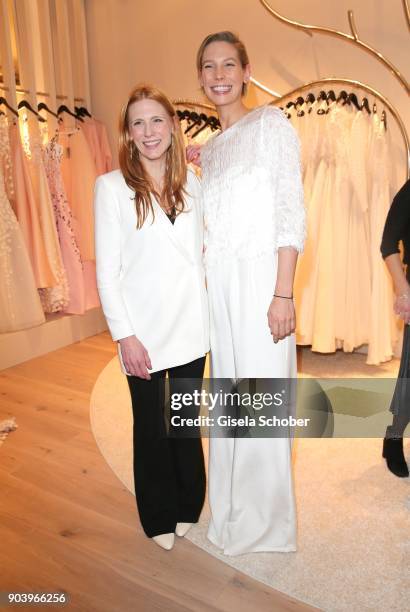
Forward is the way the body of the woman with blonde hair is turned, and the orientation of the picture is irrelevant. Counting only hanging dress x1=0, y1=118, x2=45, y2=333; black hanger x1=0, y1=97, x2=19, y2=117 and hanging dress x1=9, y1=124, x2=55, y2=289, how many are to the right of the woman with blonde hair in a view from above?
3

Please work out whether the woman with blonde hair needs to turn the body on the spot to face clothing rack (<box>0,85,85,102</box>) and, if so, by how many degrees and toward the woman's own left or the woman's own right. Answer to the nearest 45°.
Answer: approximately 90° to the woman's own right

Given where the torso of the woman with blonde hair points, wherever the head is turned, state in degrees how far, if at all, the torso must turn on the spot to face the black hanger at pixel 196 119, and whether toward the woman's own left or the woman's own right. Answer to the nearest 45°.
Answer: approximately 135° to the woman's own right

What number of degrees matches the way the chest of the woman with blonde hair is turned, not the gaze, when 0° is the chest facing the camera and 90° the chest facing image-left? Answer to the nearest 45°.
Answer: approximately 45°

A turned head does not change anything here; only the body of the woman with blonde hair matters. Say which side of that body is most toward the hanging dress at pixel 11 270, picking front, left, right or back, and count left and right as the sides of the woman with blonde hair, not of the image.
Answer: right

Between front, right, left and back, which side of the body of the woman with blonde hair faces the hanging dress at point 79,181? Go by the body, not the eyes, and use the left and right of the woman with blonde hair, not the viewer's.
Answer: right

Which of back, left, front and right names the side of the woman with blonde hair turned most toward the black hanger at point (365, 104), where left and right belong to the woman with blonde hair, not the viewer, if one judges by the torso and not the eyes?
back

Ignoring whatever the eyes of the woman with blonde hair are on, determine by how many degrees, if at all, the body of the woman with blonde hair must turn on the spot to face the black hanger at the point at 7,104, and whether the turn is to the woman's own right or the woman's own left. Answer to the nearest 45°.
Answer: approximately 90° to the woman's own right

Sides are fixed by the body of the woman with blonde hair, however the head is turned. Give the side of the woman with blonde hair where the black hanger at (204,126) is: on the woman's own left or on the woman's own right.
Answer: on the woman's own right
